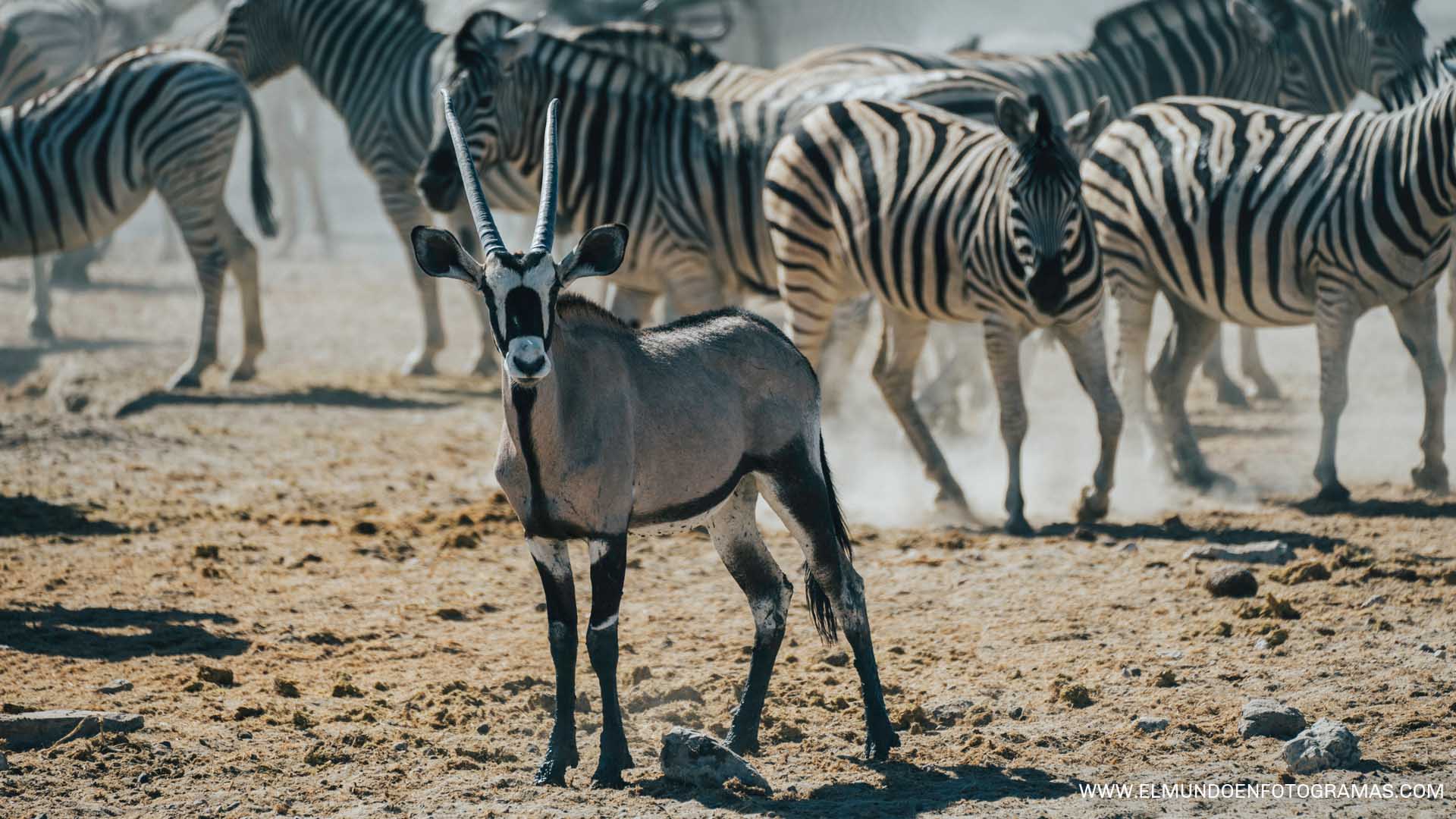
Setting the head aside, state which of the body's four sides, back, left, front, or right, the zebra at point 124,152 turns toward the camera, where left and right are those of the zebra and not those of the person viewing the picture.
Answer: left

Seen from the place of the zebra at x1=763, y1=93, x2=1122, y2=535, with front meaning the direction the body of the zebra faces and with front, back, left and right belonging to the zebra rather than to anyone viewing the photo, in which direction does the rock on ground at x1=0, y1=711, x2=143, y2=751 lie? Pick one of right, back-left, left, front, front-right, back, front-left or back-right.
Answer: right

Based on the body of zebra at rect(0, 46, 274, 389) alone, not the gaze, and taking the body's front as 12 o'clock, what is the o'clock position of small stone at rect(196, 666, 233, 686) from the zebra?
The small stone is roughly at 9 o'clock from the zebra.

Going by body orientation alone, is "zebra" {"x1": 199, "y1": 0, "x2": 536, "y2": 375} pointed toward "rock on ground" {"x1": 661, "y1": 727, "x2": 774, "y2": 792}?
no

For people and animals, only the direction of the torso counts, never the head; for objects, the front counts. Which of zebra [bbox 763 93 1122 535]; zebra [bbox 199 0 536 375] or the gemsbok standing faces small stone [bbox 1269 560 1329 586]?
zebra [bbox 763 93 1122 535]

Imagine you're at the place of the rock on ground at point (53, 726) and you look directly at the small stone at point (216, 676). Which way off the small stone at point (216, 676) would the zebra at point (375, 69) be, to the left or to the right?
left

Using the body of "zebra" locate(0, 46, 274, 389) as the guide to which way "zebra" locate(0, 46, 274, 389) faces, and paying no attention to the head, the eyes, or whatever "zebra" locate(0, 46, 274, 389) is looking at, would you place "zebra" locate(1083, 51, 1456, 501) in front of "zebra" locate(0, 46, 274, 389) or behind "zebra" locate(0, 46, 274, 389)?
behind

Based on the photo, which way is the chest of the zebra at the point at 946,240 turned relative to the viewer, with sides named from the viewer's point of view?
facing the viewer and to the right of the viewer

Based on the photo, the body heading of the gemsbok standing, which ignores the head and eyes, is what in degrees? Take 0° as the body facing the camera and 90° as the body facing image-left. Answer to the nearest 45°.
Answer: approximately 45°

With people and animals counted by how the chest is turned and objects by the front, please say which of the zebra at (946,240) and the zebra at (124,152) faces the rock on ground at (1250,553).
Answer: the zebra at (946,240)

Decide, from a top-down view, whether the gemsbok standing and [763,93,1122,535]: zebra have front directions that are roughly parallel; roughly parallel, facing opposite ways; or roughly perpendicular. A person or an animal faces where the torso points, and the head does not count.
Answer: roughly perpendicular

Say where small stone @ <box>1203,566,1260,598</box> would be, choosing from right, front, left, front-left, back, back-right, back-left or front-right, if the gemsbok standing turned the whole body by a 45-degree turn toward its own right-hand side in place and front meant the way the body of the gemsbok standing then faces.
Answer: back-right
